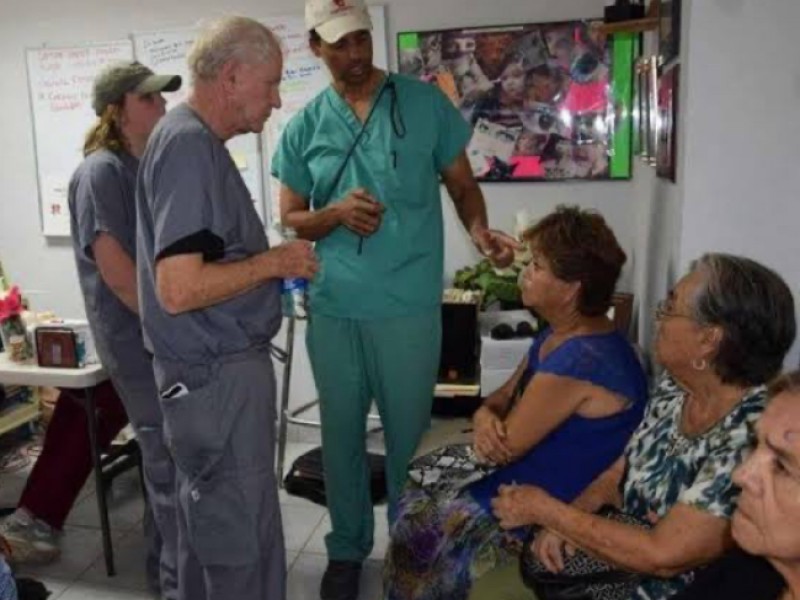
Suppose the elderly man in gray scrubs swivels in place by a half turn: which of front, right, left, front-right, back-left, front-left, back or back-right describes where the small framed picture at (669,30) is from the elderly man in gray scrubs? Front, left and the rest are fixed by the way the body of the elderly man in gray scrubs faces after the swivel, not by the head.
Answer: back

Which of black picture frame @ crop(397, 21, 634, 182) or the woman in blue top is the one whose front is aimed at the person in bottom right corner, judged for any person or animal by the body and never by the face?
the black picture frame

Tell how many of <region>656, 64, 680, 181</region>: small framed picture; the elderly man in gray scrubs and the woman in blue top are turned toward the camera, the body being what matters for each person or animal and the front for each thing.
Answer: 0

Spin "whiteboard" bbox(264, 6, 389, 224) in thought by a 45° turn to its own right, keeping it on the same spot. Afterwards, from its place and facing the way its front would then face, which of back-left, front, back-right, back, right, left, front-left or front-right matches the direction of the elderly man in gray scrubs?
front-left

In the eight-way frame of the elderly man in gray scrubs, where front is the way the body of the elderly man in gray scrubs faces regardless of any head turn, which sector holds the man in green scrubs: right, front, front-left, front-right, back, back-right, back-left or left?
front-left

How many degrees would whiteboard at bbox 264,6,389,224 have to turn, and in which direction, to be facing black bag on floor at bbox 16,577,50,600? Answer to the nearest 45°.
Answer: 0° — it already faces it

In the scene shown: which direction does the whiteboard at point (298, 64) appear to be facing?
toward the camera

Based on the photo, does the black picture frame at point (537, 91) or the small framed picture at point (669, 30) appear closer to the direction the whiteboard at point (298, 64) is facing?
the small framed picture

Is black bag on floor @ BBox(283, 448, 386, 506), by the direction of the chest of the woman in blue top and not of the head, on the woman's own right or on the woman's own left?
on the woman's own right

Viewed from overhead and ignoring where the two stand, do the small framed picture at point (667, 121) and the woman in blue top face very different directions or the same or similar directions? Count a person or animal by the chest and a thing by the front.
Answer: same or similar directions

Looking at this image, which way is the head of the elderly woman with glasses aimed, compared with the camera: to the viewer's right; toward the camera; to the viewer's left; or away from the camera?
to the viewer's left

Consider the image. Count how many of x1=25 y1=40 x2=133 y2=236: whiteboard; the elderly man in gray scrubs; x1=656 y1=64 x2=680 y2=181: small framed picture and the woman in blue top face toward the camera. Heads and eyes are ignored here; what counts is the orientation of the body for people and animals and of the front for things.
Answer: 1

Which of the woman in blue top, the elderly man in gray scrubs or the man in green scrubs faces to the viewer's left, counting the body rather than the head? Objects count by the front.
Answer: the woman in blue top
